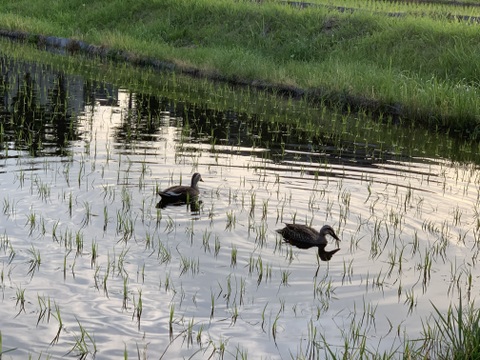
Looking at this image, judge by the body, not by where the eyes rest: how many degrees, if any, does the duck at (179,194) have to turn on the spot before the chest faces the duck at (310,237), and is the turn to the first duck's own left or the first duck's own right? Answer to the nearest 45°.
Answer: approximately 45° to the first duck's own right

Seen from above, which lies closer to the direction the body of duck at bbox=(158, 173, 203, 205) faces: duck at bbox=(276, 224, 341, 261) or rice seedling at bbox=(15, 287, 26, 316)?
the duck

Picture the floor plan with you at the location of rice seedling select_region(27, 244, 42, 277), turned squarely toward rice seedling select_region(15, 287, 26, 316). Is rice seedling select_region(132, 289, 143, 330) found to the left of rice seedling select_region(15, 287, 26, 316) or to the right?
left

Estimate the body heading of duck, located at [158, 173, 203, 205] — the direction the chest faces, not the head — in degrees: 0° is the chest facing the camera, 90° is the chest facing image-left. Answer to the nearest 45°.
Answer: approximately 270°

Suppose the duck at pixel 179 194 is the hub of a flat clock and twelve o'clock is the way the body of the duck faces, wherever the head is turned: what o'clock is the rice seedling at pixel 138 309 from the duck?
The rice seedling is roughly at 3 o'clock from the duck.

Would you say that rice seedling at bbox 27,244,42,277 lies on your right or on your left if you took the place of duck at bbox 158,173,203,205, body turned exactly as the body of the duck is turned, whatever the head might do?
on your right

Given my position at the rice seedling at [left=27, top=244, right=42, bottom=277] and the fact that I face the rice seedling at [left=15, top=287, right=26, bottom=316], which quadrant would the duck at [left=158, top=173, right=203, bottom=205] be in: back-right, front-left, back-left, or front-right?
back-left

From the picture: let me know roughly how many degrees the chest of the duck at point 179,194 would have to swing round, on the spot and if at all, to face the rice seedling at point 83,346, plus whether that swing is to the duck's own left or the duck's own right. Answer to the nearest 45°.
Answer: approximately 90° to the duck's own right
